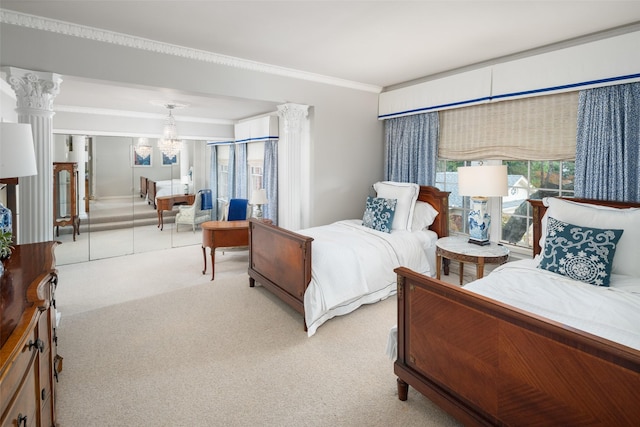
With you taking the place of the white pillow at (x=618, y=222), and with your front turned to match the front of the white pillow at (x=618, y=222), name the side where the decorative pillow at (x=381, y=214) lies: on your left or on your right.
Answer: on your right

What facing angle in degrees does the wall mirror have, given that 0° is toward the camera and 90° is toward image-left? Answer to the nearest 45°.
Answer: approximately 315°

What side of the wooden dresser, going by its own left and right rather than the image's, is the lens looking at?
right

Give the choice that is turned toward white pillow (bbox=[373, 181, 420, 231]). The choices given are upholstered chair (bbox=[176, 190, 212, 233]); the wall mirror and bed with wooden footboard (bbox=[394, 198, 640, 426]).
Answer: the wall mirror
